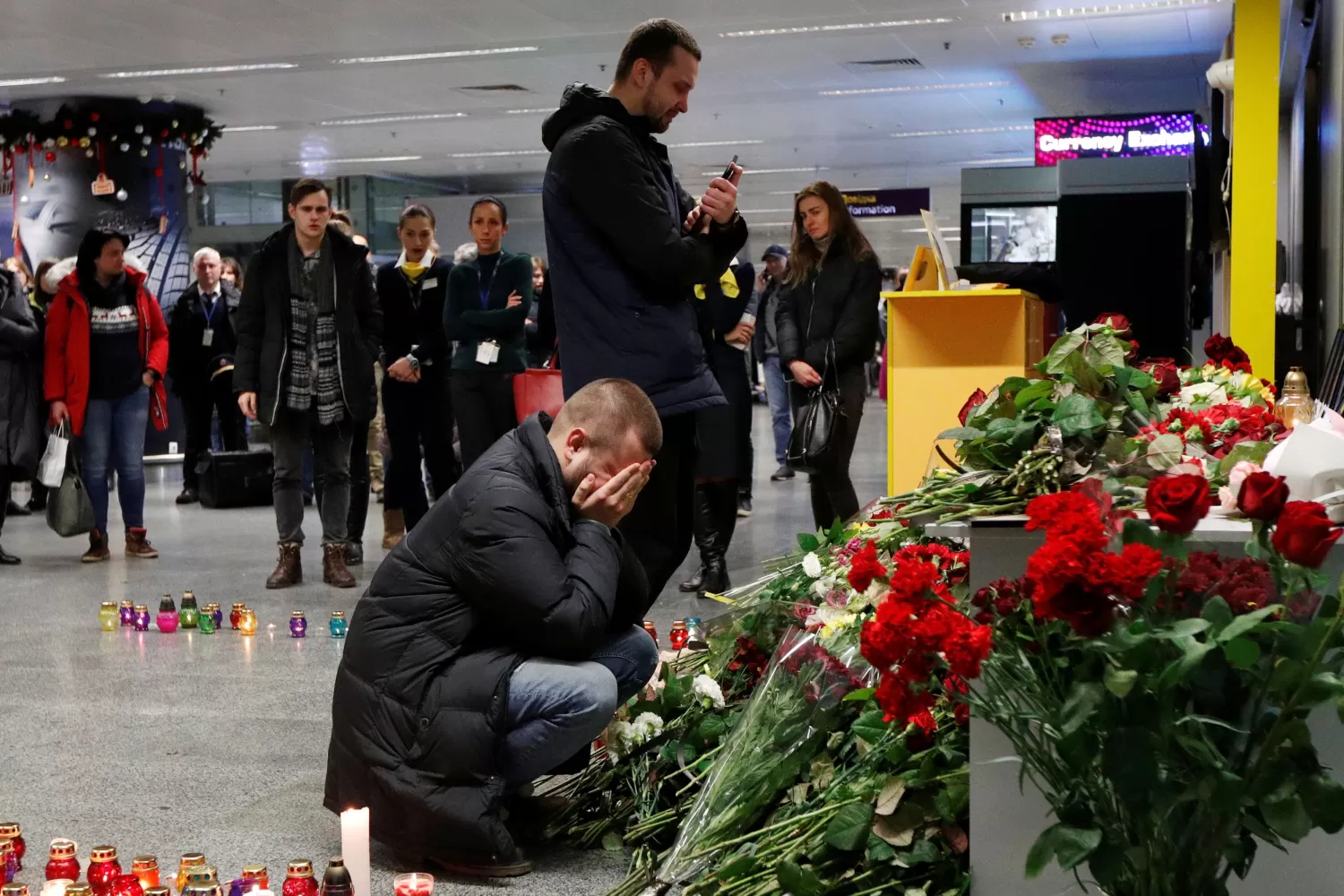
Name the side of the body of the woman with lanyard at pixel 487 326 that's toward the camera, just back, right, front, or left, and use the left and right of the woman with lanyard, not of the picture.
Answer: front

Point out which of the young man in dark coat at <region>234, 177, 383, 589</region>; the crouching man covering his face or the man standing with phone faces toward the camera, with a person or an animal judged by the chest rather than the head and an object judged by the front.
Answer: the young man in dark coat

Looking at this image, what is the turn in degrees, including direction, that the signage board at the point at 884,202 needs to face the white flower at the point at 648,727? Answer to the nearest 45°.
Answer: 0° — it already faces it

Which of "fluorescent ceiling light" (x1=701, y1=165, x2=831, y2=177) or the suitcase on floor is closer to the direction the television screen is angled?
the suitcase on floor

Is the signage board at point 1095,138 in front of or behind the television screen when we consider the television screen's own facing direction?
behind

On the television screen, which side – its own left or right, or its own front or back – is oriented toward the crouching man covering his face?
front

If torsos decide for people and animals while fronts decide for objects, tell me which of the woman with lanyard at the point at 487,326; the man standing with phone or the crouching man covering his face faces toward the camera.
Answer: the woman with lanyard

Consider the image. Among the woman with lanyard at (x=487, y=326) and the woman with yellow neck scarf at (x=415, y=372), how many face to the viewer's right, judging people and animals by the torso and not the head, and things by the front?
0

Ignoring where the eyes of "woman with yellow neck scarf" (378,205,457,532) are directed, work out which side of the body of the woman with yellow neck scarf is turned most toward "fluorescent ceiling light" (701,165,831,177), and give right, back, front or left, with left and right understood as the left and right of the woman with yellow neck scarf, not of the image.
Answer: back

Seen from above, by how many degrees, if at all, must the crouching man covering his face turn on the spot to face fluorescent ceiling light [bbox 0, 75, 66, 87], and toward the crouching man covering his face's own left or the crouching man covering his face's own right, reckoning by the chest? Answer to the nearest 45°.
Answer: approximately 90° to the crouching man covering his face's own left

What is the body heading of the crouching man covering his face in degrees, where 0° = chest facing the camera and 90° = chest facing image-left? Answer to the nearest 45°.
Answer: approximately 270°

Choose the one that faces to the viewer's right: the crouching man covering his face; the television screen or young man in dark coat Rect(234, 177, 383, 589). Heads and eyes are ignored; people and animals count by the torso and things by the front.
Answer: the crouching man covering his face

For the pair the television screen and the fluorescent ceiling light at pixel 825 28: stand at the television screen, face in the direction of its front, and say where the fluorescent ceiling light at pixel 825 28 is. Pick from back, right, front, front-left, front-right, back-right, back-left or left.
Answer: front-right

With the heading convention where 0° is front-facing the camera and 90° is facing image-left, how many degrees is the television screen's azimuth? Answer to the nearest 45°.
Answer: approximately 0°

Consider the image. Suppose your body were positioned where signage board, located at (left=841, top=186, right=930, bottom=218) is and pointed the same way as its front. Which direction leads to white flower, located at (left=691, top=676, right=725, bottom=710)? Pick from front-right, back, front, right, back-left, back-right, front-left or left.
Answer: front
